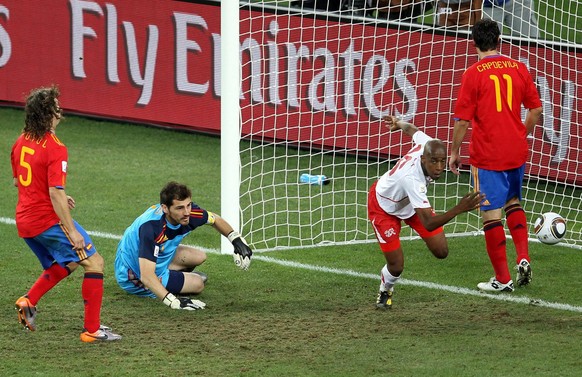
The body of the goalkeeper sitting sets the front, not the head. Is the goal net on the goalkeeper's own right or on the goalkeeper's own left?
on the goalkeeper's own left

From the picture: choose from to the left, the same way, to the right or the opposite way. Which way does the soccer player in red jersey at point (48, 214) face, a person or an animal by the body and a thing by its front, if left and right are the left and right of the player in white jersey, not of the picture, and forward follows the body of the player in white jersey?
to the left

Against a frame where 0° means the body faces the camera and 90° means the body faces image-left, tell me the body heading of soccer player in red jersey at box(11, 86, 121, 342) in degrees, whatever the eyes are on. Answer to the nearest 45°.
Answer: approximately 225°

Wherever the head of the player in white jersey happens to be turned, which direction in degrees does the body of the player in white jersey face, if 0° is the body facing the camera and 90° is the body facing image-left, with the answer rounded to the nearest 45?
approximately 315°

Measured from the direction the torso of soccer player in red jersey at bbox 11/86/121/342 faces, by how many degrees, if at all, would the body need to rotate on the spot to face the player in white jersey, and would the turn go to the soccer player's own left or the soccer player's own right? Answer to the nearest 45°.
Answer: approximately 45° to the soccer player's own right

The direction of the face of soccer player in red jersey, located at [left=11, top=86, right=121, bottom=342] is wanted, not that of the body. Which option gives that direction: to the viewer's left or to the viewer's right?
to the viewer's right

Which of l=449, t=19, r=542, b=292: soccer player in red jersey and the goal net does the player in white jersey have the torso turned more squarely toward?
the soccer player in red jersey

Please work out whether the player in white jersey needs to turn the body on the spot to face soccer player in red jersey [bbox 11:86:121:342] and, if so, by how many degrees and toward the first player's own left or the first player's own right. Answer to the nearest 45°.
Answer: approximately 90° to the first player's own right

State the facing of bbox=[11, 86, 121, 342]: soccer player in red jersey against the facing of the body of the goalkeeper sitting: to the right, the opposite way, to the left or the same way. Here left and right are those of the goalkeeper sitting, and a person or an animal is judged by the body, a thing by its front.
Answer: to the left

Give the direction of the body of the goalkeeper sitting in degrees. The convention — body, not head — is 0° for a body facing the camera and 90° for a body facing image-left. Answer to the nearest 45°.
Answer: approximately 315°

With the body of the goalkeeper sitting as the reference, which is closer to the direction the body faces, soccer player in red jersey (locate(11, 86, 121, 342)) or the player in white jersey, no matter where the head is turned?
the player in white jersey
